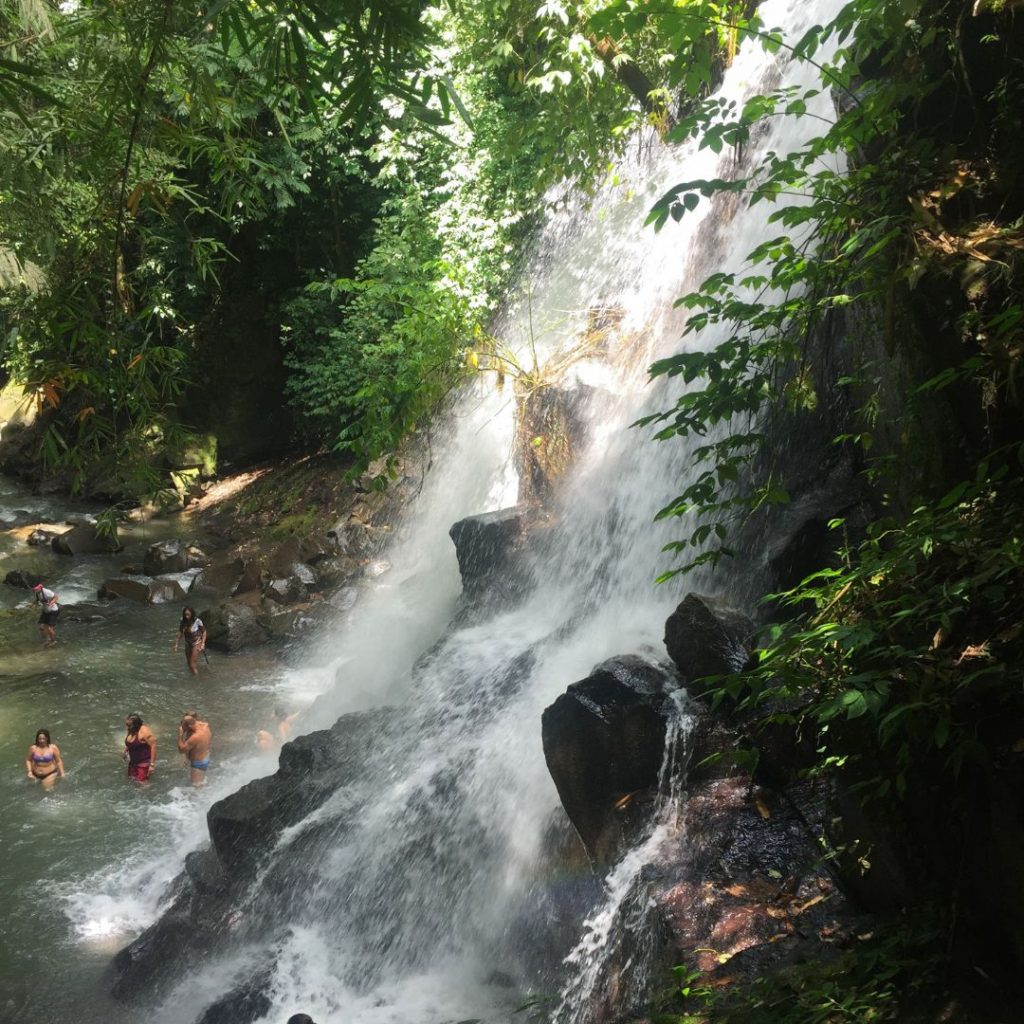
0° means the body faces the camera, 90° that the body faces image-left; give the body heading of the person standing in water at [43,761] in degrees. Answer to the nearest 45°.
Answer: approximately 0°

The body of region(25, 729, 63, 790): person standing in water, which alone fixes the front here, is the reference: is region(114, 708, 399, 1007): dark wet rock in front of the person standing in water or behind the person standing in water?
in front

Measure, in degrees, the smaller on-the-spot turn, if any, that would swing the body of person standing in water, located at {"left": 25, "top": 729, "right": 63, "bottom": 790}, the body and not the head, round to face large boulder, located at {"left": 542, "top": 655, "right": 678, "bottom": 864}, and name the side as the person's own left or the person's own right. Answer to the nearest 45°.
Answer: approximately 45° to the person's own left

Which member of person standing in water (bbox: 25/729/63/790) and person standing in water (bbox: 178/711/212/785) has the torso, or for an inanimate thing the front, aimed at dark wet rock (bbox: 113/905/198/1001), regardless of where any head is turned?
person standing in water (bbox: 25/729/63/790)

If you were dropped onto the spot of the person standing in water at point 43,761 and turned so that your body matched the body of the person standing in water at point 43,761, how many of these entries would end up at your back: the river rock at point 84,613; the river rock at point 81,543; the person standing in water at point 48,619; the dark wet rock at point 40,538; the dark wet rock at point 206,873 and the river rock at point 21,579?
5

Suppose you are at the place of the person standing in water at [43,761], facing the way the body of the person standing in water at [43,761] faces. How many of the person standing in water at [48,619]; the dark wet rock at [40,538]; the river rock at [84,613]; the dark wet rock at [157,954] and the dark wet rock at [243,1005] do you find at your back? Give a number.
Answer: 3

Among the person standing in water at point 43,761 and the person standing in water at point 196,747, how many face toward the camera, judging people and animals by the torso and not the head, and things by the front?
1
